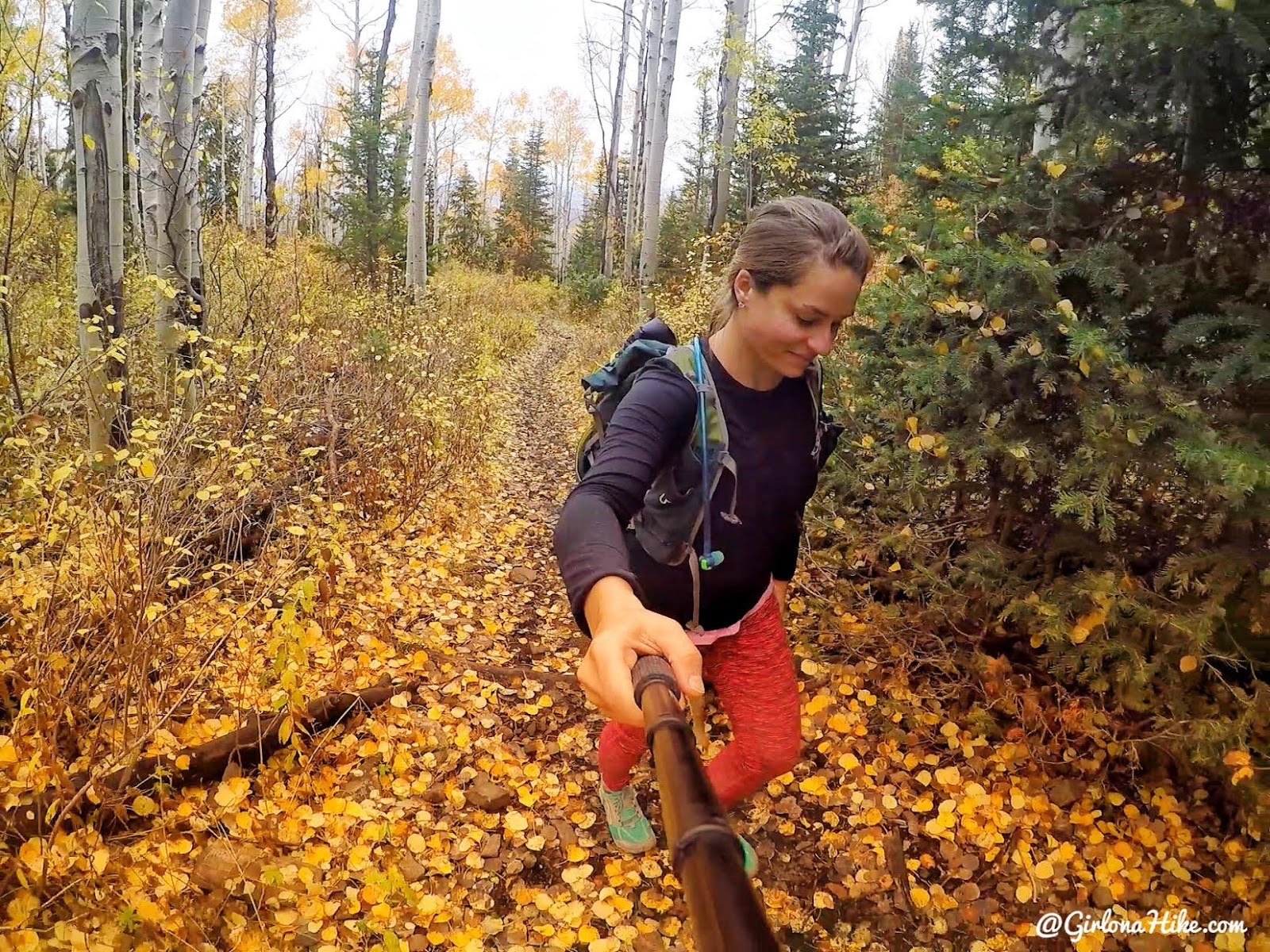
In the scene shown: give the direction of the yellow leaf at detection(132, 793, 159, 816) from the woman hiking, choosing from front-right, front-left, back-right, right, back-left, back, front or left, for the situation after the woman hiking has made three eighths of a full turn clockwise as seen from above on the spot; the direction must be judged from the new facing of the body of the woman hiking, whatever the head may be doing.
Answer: front

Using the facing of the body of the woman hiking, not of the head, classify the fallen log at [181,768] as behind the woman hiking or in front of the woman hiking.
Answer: behind

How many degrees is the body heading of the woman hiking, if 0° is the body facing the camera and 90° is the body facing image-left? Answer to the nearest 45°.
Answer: approximately 315°

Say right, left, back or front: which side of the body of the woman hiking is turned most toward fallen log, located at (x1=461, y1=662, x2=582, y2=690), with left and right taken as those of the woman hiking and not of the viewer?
back

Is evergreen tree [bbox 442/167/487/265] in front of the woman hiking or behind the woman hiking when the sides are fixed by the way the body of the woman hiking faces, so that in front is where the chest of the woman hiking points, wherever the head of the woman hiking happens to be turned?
behind

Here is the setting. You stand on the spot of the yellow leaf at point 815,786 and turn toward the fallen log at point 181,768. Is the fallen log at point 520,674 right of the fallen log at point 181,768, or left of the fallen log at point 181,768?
right

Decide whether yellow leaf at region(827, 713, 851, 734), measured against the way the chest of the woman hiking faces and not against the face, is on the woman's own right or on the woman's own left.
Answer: on the woman's own left
